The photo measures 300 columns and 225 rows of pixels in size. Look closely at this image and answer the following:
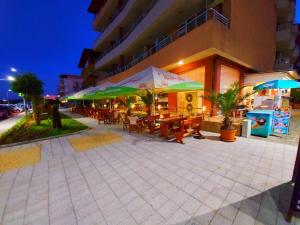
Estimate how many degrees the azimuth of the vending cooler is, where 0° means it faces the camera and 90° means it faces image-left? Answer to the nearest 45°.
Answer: approximately 45°

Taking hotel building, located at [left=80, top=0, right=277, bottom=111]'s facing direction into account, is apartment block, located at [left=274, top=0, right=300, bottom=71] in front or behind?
behind
